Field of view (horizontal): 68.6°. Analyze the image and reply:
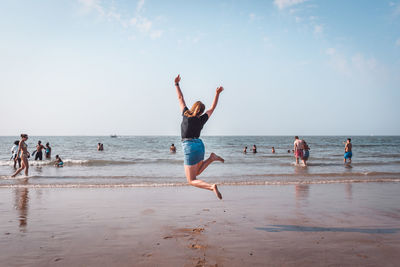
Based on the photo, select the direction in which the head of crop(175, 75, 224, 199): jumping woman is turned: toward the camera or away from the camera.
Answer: away from the camera

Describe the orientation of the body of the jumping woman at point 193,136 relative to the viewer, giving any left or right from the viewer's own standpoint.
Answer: facing away from the viewer and to the left of the viewer
